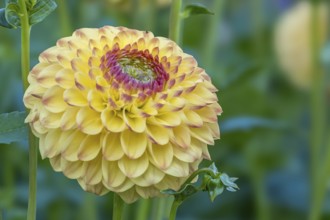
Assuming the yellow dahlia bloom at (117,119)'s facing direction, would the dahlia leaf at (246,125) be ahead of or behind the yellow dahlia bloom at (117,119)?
behind

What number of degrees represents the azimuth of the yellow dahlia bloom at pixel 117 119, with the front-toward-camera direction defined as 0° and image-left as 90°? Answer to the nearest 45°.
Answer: approximately 0°

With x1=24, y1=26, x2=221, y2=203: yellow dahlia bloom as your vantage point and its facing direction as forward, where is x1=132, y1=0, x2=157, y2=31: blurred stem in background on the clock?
The blurred stem in background is roughly at 6 o'clock from the yellow dahlia bloom.
